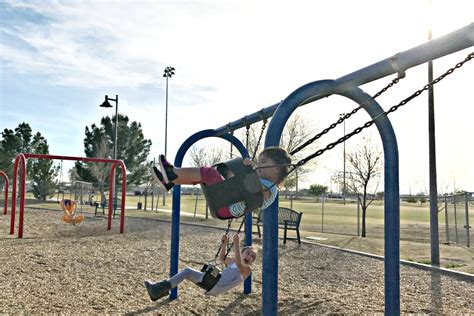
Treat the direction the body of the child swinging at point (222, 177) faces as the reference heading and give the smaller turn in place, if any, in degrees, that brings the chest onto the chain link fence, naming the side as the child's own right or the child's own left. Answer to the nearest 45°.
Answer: approximately 135° to the child's own right

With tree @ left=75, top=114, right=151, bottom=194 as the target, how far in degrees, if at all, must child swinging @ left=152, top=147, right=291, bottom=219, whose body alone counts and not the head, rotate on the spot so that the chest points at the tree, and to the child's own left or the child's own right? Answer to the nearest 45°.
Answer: approximately 90° to the child's own right

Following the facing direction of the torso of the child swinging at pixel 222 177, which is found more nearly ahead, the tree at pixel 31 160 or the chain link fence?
the tree

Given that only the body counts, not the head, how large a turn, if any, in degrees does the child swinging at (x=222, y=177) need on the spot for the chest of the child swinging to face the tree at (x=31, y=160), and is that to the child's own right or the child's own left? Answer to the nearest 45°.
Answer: approximately 45° to the child's own right

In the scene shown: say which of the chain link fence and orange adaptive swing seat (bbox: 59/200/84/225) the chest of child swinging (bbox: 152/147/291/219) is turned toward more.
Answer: the orange adaptive swing seat

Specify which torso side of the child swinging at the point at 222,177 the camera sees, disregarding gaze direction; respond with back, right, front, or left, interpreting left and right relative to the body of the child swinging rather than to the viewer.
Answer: left

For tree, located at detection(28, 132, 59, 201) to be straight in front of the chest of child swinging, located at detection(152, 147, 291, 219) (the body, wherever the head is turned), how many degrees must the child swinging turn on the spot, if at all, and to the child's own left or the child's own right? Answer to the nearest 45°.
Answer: approximately 45° to the child's own right
